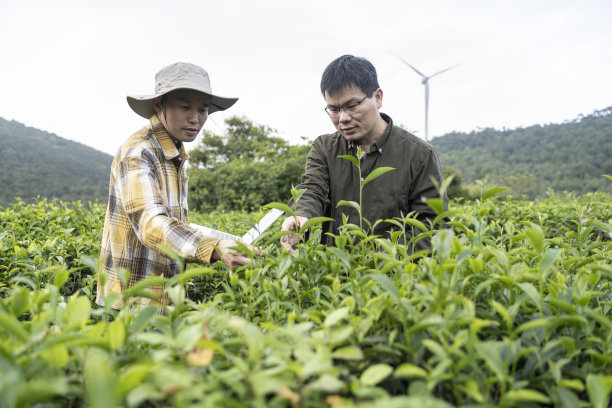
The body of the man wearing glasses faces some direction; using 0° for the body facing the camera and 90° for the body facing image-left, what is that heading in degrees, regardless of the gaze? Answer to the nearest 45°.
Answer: approximately 45°

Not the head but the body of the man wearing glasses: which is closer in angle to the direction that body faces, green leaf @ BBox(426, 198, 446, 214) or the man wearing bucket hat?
the man wearing bucket hat

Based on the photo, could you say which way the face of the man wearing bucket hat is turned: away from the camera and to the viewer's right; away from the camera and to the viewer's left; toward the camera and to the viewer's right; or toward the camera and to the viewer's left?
toward the camera and to the viewer's right

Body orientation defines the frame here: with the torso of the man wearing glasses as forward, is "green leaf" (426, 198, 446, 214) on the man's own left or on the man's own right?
on the man's own left
